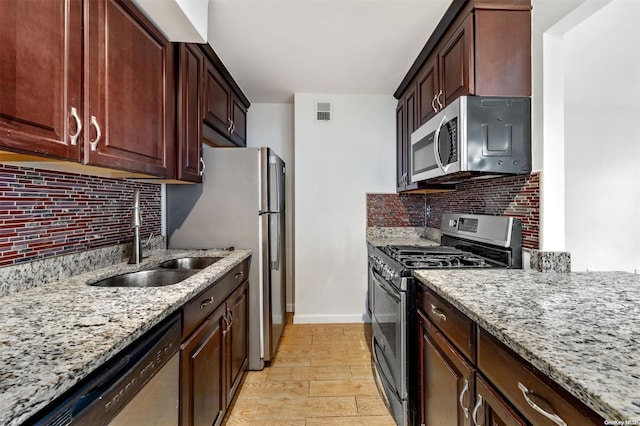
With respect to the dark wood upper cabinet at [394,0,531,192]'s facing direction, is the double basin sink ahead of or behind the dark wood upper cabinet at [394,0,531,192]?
ahead

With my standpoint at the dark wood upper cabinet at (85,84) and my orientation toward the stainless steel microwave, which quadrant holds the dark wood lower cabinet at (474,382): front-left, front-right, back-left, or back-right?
front-right

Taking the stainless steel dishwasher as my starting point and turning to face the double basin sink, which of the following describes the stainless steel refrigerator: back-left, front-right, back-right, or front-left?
front-right

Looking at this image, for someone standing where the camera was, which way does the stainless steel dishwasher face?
facing the viewer and to the right of the viewer

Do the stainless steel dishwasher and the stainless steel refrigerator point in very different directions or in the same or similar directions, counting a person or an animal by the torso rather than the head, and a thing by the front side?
same or similar directions

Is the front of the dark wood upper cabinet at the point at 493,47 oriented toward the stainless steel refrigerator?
yes

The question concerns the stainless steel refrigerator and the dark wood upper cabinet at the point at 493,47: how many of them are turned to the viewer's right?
1

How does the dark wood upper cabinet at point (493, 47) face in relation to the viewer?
to the viewer's left

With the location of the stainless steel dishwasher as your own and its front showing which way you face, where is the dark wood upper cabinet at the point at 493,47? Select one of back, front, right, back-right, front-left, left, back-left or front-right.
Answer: front-left

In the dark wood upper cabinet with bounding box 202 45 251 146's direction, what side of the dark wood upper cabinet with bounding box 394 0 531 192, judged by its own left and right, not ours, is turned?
front

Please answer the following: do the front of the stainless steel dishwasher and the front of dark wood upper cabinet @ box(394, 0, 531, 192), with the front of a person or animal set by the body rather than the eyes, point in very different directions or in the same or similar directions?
very different directions

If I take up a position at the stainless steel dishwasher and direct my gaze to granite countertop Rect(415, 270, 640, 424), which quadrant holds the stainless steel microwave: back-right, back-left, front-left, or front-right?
front-left

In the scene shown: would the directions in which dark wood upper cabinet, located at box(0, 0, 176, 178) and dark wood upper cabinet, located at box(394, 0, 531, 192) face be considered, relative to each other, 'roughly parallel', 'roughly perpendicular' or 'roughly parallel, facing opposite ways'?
roughly parallel, facing opposite ways

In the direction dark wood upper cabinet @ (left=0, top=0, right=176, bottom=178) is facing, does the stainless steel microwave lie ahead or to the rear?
ahead

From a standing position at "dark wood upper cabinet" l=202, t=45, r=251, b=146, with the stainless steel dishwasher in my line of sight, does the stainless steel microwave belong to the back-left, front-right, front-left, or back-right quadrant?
front-left

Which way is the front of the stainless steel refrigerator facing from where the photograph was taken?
facing to the right of the viewer

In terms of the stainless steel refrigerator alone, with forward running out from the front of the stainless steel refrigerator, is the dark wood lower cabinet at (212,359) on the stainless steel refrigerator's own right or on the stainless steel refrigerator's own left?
on the stainless steel refrigerator's own right
